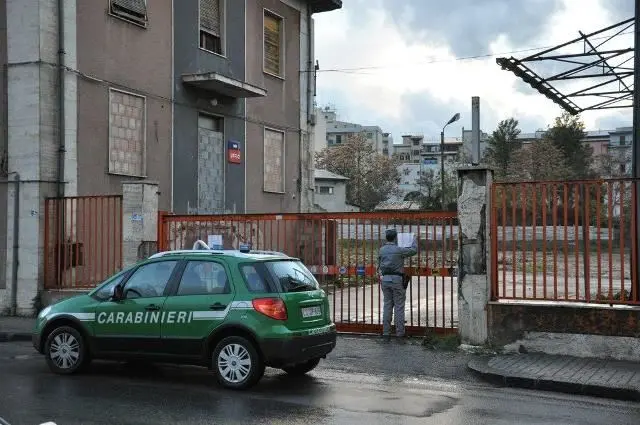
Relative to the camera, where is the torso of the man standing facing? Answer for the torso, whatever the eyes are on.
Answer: away from the camera

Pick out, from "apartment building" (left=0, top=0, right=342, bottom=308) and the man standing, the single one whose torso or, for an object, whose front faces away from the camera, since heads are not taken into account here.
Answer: the man standing

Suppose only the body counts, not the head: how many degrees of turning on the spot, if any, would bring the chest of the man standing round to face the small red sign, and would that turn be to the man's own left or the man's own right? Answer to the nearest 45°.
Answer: approximately 45° to the man's own left

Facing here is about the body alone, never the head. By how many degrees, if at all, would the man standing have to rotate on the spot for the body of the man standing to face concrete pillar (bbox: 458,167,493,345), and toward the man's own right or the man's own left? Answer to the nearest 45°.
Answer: approximately 135° to the man's own right

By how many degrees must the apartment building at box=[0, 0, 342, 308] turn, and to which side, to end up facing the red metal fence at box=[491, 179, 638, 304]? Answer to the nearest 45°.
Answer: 0° — it already faces it

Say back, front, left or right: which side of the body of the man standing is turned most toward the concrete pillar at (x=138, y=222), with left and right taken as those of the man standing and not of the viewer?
left

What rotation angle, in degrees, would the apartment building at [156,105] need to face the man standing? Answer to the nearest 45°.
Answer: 0° — it already faces them

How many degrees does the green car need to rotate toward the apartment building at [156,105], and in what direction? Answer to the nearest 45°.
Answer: approximately 45° to its right

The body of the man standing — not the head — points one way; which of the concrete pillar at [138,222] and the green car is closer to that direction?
the concrete pillar

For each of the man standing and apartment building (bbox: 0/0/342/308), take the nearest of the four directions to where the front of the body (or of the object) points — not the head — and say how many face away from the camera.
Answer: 1

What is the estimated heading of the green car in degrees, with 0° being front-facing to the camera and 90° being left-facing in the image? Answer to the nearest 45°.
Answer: approximately 135°
